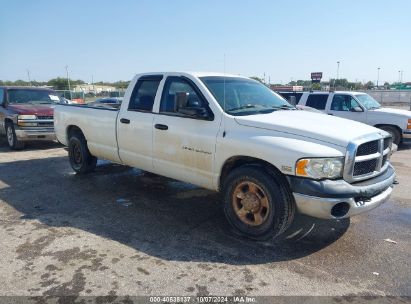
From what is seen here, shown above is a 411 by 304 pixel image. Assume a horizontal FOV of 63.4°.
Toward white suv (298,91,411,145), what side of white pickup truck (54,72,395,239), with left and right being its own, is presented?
left

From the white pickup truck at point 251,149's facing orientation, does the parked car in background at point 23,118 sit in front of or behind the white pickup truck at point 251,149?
behind

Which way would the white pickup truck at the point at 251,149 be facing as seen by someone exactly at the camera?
facing the viewer and to the right of the viewer

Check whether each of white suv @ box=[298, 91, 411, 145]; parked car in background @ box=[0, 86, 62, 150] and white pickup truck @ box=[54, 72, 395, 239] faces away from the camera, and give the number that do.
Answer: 0

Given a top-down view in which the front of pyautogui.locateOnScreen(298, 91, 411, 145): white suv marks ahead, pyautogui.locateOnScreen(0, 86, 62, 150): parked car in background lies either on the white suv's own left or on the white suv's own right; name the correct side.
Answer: on the white suv's own right

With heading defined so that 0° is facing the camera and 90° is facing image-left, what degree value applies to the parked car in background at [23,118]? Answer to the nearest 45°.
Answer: approximately 315°

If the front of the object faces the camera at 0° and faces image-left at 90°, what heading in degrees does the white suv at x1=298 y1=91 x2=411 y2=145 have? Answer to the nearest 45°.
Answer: approximately 315°

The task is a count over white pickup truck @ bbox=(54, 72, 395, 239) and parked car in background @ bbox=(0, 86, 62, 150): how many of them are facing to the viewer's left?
0

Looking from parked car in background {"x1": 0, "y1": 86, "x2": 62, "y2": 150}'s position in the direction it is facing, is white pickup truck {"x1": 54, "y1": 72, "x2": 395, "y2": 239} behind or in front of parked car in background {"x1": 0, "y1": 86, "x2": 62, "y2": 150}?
in front

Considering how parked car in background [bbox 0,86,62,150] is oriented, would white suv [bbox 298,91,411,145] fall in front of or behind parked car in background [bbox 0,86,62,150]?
in front

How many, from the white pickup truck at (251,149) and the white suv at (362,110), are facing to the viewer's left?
0
